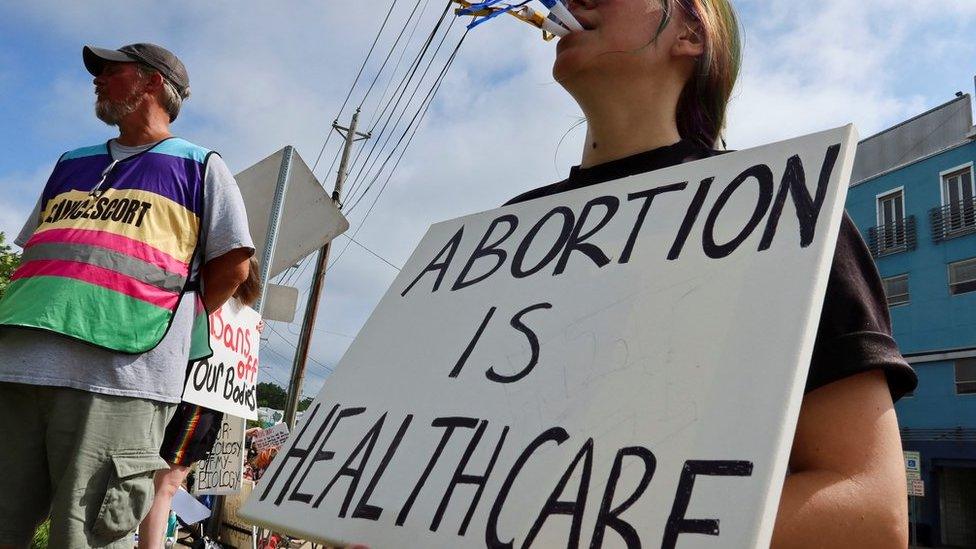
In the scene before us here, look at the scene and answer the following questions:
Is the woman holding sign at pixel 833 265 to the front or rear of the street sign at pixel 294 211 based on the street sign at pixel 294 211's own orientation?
to the rear

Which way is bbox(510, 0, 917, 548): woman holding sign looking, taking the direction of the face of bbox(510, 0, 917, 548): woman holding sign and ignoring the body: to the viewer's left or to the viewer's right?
to the viewer's left

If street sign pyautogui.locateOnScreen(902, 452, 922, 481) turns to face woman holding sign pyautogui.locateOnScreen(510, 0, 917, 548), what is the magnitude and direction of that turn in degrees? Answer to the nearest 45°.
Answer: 0° — it already faces them

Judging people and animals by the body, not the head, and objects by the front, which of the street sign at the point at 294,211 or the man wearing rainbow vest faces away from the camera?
the street sign

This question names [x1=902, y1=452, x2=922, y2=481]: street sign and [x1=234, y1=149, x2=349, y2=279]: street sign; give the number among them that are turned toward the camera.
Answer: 1

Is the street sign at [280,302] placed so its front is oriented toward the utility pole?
yes

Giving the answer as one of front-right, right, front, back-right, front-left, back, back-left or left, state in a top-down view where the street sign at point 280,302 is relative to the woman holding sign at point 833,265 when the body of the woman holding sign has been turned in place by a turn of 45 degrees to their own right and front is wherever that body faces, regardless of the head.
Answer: front-right

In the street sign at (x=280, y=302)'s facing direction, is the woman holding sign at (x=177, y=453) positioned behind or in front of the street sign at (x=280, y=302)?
behind

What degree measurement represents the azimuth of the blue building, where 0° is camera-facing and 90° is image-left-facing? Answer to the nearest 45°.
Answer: approximately 45°
